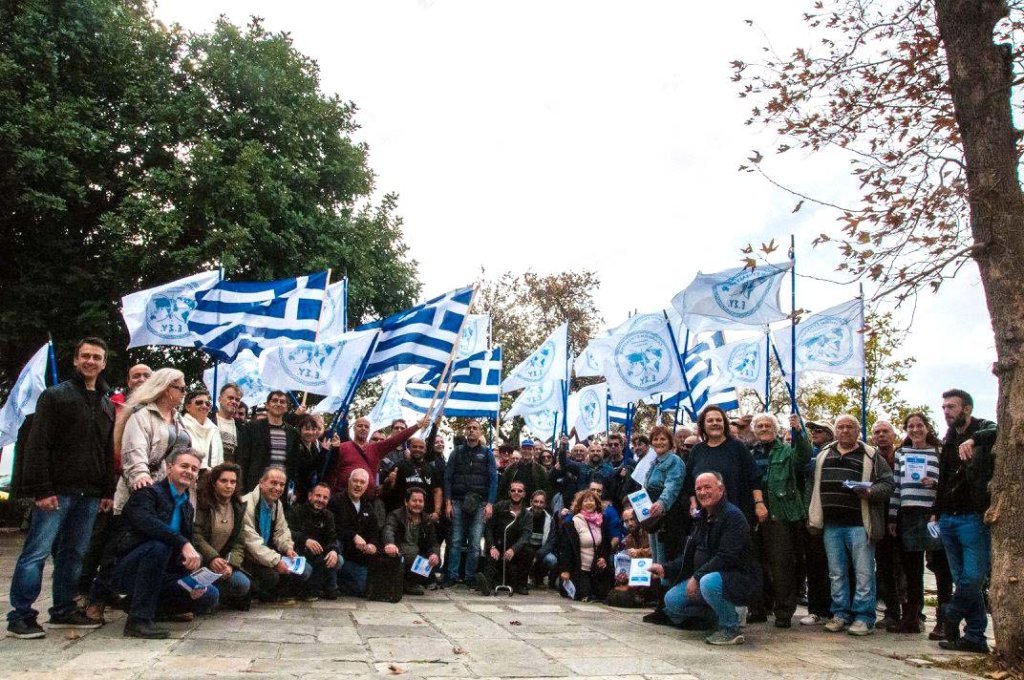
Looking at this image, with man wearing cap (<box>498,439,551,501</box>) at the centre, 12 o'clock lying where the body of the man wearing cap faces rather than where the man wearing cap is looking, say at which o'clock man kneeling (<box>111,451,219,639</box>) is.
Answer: The man kneeling is roughly at 1 o'clock from the man wearing cap.

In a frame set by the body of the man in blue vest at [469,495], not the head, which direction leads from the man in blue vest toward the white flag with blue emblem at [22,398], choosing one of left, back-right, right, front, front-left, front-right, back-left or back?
right

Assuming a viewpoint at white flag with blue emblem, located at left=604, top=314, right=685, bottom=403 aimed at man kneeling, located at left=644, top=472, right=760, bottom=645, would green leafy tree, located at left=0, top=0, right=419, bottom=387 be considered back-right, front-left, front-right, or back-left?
back-right

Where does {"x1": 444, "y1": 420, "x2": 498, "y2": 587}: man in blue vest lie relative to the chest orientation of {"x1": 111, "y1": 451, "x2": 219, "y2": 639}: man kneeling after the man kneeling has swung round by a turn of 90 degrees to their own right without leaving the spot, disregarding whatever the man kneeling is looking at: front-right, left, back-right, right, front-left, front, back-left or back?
back

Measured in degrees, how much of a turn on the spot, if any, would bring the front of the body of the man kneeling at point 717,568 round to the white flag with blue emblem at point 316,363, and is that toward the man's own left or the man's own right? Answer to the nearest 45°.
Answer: approximately 90° to the man's own right

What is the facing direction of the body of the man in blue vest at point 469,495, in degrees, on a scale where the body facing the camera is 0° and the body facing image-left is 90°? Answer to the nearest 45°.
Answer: approximately 0°

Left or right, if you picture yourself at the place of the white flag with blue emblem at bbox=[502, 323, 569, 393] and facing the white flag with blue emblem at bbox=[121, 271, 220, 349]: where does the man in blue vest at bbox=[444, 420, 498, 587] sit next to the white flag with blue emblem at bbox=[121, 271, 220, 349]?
left

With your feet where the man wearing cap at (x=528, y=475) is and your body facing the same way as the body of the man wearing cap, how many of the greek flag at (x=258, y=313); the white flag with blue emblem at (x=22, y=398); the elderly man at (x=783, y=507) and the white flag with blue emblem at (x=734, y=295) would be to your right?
2
